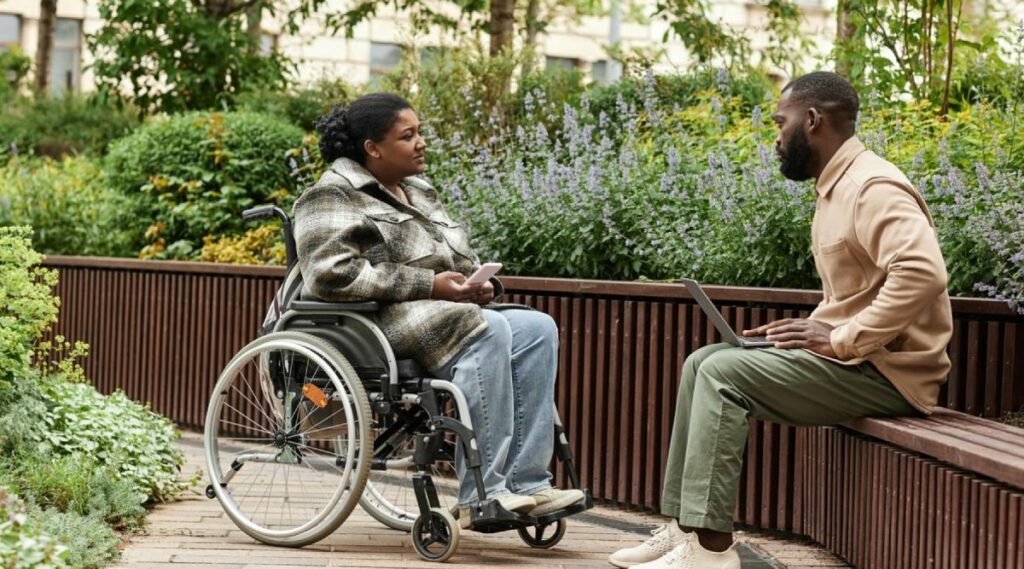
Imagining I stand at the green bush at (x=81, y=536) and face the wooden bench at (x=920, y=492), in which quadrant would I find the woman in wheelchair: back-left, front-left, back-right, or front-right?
front-left

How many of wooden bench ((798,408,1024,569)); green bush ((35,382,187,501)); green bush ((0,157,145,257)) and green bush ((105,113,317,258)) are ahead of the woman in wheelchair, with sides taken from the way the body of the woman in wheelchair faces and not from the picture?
1

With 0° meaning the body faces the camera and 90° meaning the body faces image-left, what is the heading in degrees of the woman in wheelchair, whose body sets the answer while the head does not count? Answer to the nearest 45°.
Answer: approximately 315°

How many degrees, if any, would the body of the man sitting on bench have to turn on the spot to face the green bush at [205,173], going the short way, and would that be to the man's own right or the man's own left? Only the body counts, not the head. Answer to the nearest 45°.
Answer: approximately 45° to the man's own right

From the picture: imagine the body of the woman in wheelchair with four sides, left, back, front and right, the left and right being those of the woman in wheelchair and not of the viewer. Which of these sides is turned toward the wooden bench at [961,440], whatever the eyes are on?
front

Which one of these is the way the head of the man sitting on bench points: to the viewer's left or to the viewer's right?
to the viewer's left

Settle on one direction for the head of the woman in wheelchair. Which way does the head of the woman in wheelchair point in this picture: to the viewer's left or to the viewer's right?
to the viewer's right

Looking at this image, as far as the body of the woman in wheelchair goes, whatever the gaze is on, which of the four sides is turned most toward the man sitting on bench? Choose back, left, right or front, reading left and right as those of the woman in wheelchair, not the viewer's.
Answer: front

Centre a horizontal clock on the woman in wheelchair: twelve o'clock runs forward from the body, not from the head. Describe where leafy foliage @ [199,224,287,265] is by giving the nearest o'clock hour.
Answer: The leafy foliage is roughly at 7 o'clock from the woman in wheelchair.

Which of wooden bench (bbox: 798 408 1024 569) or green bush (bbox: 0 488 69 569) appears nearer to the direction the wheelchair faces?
the wooden bench

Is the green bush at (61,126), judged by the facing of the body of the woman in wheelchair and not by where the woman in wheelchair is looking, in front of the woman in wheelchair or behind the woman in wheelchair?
behind

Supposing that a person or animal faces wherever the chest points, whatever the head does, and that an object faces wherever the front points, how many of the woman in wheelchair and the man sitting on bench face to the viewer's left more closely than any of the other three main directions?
1

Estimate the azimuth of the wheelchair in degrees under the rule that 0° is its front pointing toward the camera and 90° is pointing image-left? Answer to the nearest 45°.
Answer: approximately 315°

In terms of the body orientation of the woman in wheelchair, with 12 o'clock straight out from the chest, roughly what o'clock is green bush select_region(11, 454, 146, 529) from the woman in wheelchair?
The green bush is roughly at 5 o'clock from the woman in wheelchair.

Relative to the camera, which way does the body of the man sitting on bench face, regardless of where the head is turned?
to the viewer's left

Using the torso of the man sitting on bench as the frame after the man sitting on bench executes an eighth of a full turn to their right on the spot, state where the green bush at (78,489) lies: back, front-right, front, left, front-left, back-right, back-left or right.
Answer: front-left

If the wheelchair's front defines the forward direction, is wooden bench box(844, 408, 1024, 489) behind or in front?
in front

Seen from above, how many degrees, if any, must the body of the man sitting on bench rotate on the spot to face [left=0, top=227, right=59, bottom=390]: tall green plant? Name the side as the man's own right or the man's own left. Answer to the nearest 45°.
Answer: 0° — they already face it

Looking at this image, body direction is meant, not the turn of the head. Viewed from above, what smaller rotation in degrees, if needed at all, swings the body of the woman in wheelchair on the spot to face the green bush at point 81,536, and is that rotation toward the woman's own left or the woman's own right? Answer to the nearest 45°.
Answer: approximately 135° to the woman's own right
